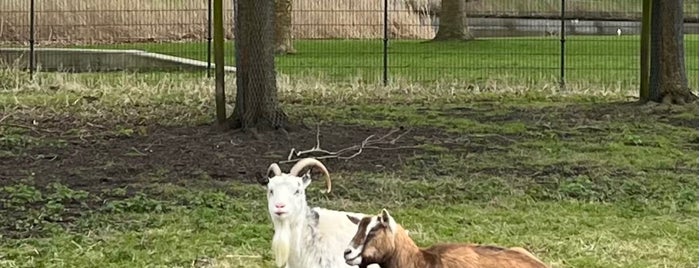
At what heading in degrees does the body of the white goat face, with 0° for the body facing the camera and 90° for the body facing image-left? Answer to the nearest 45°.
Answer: approximately 45°

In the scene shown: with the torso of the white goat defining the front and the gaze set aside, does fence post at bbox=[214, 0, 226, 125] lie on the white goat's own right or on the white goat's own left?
on the white goat's own right

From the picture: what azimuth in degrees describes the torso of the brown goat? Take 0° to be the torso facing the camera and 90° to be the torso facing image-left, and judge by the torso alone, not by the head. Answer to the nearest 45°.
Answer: approximately 90°

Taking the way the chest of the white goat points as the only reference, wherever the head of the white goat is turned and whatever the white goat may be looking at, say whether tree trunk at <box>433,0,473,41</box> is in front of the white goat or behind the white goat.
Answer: behind

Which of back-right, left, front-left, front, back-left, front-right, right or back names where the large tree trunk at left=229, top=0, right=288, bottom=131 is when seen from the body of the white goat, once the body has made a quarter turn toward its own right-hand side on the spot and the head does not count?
front-right

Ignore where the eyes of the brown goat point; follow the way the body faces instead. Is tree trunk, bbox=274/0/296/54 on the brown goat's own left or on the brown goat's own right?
on the brown goat's own right

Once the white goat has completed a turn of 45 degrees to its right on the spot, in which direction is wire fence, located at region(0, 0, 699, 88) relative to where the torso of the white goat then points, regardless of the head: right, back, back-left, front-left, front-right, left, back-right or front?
right
